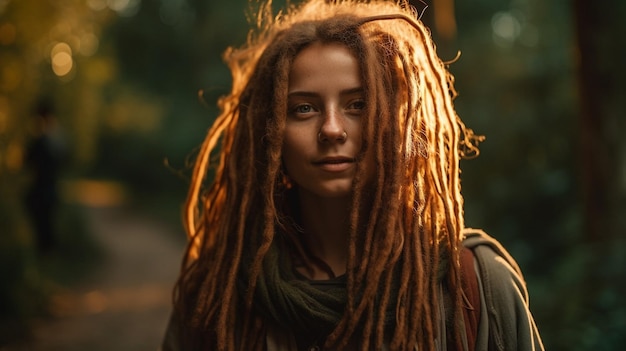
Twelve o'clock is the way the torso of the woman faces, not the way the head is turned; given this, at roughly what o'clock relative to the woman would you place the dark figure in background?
The dark figure in background is roughly at 5 o'clock from the woman.

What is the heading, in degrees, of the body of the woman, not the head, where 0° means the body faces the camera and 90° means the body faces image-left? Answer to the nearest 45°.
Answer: approximately 0°
